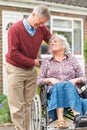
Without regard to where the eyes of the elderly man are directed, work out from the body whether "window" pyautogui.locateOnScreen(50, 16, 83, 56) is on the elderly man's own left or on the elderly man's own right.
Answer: on the elderly man's own left

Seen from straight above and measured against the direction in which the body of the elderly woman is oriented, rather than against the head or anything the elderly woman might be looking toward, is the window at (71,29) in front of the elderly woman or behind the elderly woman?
behind

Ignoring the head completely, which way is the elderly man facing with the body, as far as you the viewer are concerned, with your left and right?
facing the viewer and to the right of the viewer

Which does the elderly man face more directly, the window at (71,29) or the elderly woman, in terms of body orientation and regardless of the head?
the elderly woman

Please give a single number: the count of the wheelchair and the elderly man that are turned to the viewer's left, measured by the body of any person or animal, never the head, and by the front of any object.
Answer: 0

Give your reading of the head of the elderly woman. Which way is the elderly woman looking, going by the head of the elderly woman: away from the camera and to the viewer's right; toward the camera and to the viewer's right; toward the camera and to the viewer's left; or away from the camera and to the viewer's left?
toward the camera and to the viewer's left

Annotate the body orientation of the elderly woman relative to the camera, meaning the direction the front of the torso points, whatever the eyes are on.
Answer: toward the camera

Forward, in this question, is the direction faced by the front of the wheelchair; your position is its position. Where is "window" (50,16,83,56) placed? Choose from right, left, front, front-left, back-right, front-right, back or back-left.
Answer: back
